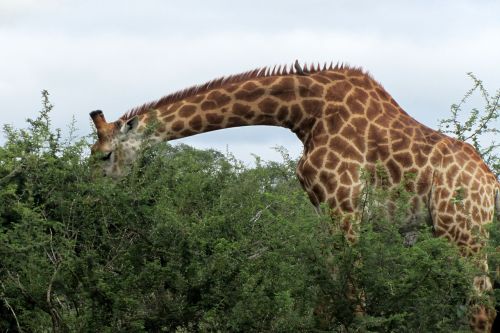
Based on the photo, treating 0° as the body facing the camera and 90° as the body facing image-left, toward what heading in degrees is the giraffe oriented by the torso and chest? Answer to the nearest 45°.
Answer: approximately 90°
